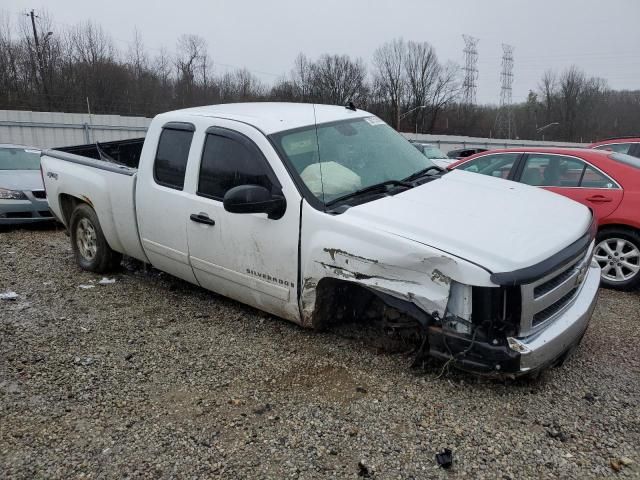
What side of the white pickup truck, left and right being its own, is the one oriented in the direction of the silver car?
back

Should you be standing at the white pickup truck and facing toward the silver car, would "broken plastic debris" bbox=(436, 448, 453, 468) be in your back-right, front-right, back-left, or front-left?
back-left

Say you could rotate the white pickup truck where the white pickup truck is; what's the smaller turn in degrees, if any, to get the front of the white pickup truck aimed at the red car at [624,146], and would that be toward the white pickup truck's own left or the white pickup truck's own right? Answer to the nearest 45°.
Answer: approximately 90° to the white pickup truck's own left

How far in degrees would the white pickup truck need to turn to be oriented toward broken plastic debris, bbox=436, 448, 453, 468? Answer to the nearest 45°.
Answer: approximately 45° to its right

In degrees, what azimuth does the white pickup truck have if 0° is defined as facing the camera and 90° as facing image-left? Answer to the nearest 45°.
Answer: approximately 315°

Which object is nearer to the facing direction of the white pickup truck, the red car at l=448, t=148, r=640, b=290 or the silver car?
the red car

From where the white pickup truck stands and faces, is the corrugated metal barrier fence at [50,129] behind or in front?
behind

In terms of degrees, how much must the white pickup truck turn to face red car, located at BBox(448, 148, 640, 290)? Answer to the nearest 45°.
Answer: approximately 90° to its left
